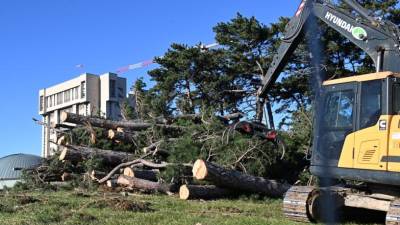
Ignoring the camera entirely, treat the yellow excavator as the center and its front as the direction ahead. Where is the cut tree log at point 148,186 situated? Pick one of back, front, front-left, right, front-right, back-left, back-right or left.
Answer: front-right

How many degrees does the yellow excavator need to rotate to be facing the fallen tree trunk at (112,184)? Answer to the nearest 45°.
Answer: approximately 45° to its right

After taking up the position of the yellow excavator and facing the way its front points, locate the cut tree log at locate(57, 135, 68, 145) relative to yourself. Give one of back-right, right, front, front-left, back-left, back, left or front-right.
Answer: front-right

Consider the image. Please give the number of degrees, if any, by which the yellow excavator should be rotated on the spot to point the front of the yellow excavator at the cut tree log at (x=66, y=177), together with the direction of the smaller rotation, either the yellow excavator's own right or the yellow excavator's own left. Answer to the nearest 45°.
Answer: approximately 45° to the yellow excavator's own right

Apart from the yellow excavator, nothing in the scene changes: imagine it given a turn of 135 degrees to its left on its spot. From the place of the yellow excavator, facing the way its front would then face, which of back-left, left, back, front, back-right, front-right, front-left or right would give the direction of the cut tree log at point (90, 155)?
back

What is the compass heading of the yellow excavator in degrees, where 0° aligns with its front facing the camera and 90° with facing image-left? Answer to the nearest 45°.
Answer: approximately 90°

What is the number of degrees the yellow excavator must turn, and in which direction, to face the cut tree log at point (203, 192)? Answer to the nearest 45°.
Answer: approximately 45° to its right

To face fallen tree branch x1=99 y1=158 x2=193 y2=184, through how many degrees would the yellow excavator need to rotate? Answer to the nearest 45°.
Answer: approximately 45° to its right

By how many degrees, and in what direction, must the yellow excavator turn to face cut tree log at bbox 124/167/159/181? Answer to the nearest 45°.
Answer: approximately 45° to its right

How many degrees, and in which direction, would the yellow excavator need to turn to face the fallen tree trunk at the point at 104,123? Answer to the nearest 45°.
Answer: approximately 45° to its right
